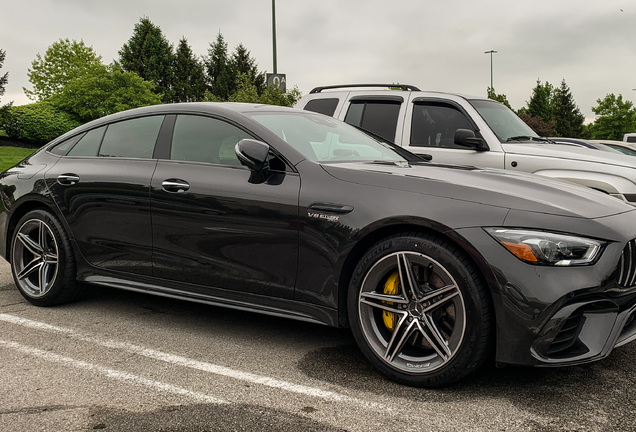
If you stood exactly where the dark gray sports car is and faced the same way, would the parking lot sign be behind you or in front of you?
behind

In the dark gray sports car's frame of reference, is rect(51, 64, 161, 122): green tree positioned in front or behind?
behind

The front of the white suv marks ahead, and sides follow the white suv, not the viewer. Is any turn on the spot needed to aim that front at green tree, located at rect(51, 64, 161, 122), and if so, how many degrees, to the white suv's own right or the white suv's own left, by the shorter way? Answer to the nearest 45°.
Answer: approximately 180°

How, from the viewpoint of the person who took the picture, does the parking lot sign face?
facing the viewer

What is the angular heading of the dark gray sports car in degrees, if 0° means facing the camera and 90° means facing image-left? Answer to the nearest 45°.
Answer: approximately 315°

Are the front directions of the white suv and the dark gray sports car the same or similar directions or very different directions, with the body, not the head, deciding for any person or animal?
same or similar directions

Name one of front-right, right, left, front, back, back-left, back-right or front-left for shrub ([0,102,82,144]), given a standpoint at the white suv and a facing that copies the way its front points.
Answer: back

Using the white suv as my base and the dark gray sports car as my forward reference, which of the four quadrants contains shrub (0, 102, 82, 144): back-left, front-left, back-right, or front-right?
back-right

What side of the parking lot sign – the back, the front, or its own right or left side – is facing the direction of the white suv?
front

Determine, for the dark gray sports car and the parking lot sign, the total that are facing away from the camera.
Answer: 0
